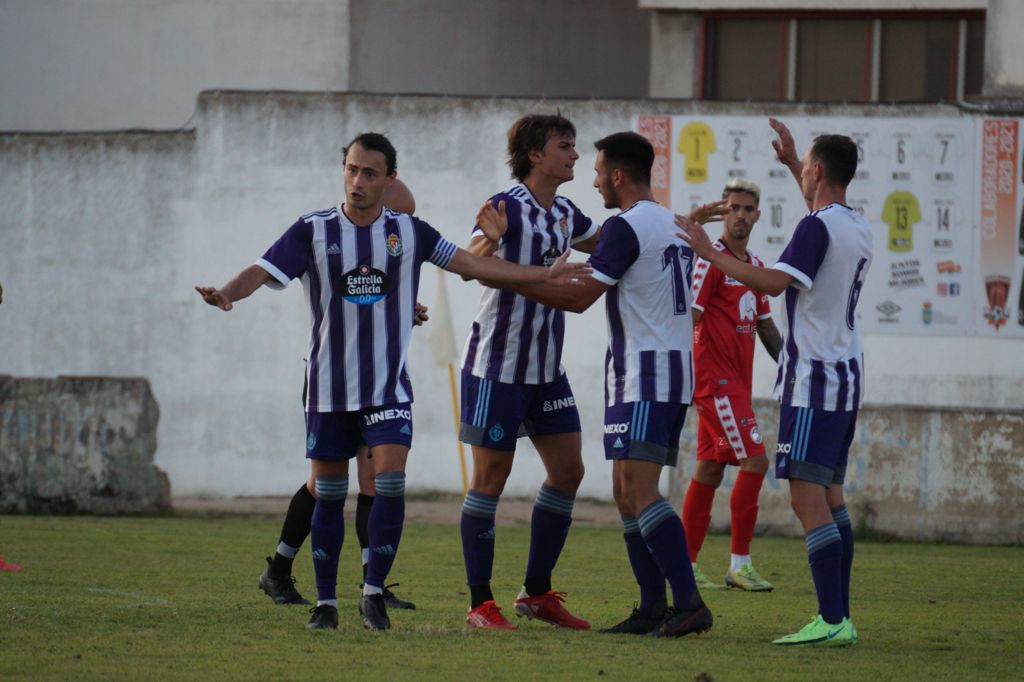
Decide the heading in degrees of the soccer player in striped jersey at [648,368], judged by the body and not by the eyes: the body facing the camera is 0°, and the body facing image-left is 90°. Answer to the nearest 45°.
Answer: approximately 90°

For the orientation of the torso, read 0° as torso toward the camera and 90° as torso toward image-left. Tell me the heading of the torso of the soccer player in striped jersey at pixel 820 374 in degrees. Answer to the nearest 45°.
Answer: approximately 90°

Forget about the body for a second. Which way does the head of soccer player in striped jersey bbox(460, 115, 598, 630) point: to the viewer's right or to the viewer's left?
to the viewer's right

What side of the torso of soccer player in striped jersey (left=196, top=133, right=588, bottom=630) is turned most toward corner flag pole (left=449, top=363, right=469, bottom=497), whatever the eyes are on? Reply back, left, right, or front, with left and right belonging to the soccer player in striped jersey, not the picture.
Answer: back

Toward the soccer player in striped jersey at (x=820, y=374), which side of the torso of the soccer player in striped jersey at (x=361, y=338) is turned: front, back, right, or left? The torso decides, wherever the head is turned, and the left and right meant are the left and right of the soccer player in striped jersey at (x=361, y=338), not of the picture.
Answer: left

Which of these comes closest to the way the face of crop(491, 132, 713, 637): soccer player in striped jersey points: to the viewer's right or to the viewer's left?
to the viewer's left

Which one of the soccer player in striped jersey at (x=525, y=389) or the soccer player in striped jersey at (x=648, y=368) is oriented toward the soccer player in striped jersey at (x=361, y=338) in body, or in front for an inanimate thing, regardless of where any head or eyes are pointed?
the soccer player in striped jersey at (x=648, y=368)
